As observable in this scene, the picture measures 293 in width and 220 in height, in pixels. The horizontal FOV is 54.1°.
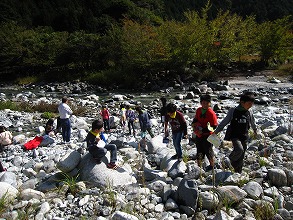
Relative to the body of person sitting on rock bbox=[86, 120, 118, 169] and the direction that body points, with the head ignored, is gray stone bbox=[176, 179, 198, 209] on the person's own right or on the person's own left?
on the person's own right

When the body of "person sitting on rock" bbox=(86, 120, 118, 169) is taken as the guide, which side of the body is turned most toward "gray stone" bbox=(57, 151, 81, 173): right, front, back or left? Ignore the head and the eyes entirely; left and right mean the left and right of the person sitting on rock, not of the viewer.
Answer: back

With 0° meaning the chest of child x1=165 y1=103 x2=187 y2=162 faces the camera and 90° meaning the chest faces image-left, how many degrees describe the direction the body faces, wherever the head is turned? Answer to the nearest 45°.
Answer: approximately 45°

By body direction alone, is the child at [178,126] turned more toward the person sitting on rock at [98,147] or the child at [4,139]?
the person sitting on rock

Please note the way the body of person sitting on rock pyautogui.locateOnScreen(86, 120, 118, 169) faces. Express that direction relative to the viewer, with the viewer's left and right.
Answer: facing to the right of the viewer

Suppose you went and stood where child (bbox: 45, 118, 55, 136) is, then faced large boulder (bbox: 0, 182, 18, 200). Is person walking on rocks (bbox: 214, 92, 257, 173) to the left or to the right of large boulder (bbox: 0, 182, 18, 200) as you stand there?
left

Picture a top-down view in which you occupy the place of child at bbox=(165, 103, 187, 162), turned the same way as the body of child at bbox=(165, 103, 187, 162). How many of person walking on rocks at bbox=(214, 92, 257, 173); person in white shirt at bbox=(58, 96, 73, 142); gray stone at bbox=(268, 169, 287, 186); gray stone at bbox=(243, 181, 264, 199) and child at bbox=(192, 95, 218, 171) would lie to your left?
4

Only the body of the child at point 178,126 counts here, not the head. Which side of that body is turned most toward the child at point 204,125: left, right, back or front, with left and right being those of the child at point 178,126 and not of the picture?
left

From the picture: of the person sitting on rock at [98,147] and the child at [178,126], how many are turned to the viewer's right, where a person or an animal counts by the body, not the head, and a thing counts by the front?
1

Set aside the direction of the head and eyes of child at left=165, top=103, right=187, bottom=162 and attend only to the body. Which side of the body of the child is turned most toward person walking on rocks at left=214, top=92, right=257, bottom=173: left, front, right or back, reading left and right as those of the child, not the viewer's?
left
